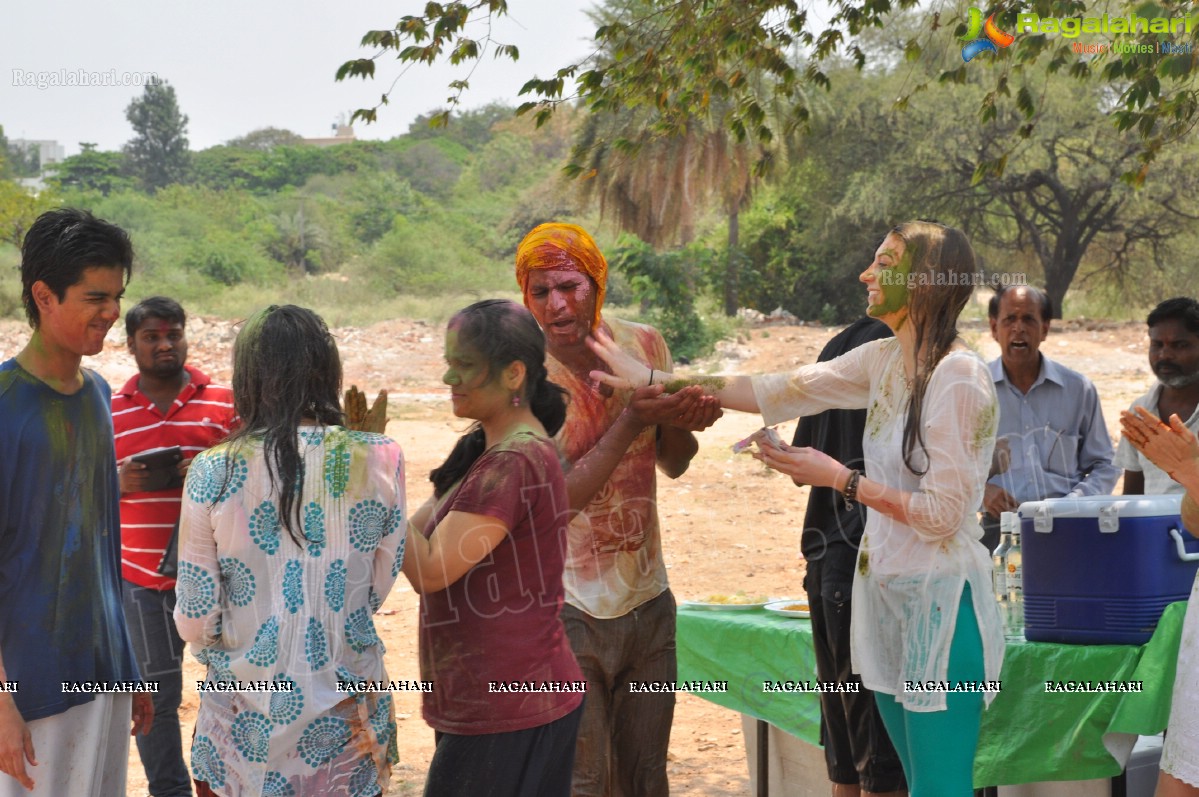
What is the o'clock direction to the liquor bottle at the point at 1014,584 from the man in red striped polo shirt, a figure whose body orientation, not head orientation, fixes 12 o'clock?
The liquor bottle is roughly at 10 o'clock from the man in red striped polo shirt.

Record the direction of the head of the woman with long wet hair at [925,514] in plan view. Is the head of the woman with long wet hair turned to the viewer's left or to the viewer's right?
to the viewer's left

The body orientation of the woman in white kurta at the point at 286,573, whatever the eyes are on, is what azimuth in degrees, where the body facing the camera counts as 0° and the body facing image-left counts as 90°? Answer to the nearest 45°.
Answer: approximately 180°

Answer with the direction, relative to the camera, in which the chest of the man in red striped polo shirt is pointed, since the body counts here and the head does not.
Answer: toward the camera

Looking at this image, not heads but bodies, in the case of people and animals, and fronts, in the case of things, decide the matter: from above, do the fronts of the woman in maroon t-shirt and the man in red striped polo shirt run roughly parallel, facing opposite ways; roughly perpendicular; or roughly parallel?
roughly perpendicular

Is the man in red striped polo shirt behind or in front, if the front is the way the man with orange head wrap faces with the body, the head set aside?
behind

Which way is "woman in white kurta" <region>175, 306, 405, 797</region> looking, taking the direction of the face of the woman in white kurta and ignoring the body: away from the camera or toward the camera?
away from the camera

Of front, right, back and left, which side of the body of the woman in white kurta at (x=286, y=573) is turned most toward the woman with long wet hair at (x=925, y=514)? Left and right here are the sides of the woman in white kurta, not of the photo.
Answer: right

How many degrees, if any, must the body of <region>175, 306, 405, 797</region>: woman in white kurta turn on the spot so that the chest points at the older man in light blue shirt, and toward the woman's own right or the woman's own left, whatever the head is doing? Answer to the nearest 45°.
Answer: approximately 45° to the woman's own right

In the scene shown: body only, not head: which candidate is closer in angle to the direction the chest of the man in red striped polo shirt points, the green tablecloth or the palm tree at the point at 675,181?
the green tablecloth

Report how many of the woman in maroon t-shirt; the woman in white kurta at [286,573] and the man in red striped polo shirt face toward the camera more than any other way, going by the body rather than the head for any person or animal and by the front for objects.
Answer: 1

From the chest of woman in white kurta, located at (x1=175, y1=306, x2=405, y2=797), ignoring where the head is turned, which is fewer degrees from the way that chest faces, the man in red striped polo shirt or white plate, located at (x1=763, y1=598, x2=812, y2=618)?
the man in red striped polo shirt
